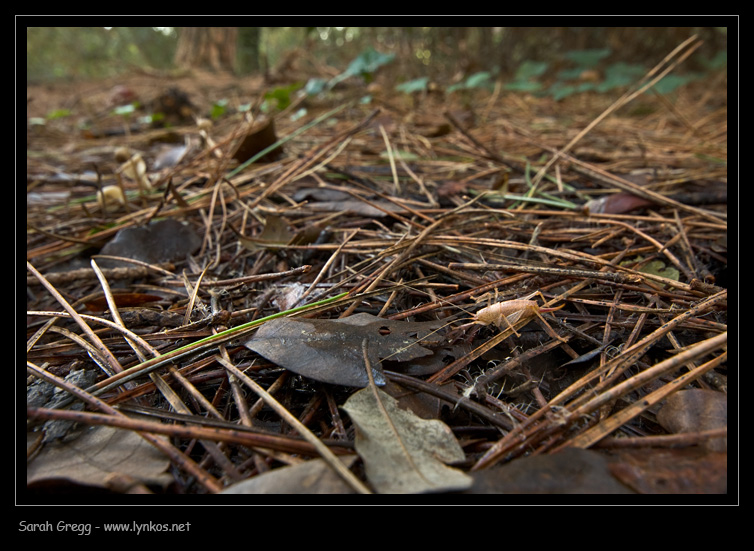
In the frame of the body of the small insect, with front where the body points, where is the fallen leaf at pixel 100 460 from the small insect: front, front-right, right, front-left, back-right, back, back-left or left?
front-left

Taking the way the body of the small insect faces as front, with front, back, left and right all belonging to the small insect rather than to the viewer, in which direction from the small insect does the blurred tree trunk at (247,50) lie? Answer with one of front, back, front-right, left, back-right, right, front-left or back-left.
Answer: right

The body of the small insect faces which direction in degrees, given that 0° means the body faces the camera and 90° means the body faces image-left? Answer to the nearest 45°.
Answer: approximately 90°

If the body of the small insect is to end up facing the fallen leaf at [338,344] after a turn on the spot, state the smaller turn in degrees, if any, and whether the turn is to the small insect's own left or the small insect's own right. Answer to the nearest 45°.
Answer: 0° — it already faces it

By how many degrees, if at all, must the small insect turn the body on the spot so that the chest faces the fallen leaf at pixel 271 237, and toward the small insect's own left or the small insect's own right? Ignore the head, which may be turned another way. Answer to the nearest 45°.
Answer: approximately 45° to the small insect's own right

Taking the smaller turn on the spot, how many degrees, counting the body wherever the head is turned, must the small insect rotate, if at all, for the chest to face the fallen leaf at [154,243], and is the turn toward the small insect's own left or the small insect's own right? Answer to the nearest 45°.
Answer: approximately 45° to the small insect's own right

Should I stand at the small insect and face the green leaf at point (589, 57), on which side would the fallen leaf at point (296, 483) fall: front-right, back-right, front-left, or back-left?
back-left
